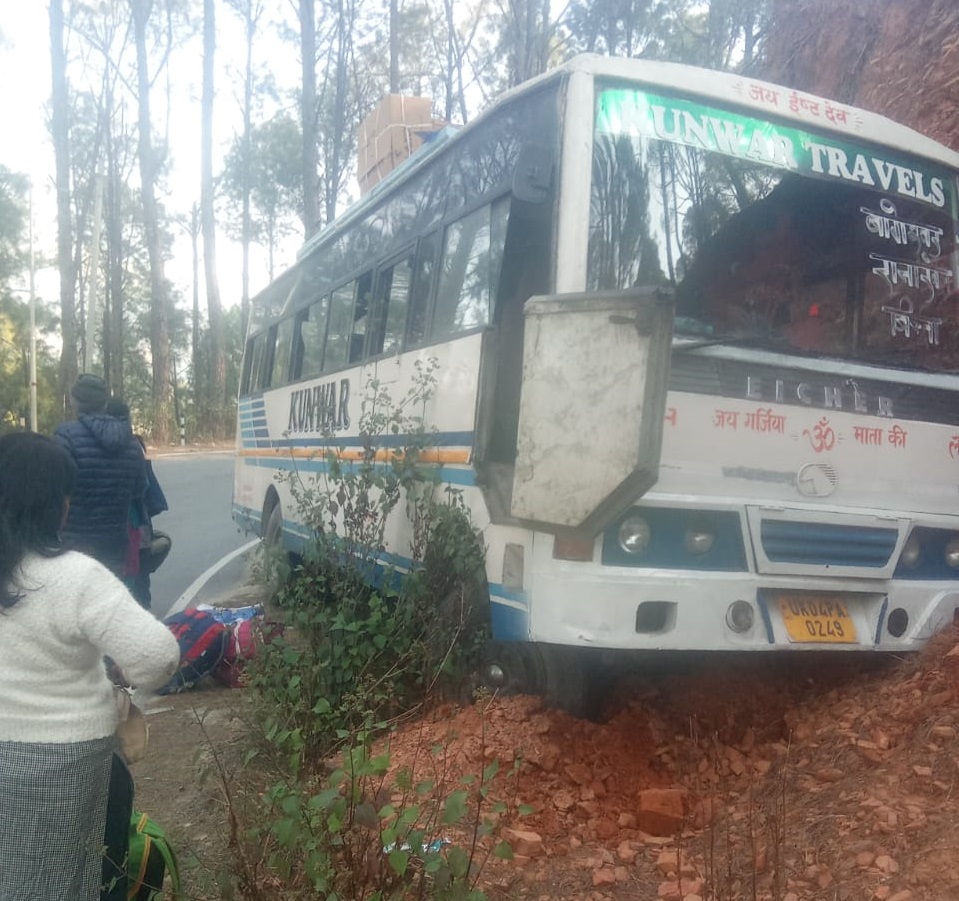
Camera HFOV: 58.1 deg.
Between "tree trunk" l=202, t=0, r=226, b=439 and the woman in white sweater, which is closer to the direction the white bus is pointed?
the woman in white sweater

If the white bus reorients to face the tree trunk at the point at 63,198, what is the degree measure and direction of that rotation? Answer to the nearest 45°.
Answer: approximately 180°

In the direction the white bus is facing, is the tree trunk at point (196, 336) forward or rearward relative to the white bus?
rearward

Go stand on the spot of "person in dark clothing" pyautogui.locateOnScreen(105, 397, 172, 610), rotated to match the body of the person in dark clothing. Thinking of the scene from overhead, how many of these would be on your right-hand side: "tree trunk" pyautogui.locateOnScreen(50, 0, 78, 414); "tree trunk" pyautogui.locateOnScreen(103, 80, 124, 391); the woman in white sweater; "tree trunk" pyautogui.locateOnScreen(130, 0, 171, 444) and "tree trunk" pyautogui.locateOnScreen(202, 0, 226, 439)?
1

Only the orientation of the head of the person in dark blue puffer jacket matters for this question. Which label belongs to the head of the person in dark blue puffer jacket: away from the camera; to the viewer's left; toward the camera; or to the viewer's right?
away from the camera

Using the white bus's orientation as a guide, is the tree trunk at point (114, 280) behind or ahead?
behind

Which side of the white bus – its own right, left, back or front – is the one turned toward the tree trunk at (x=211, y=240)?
back

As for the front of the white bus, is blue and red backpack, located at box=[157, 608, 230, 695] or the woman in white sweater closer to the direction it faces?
the woman in white sweater

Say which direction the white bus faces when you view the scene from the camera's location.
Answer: facing the viewer and to the right of the viewer
